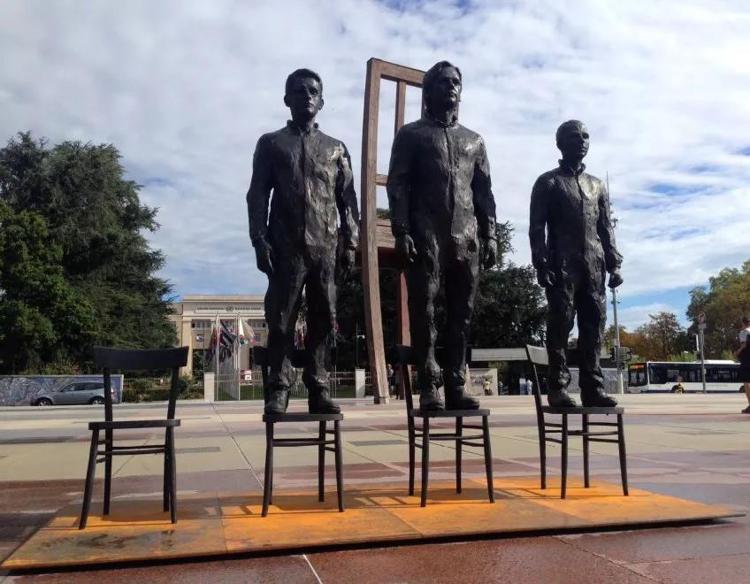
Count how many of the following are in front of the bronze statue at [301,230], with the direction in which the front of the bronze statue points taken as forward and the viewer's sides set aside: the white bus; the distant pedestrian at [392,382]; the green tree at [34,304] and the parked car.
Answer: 0

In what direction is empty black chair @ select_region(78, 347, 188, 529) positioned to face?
toward the camera

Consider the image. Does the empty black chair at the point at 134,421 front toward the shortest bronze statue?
no

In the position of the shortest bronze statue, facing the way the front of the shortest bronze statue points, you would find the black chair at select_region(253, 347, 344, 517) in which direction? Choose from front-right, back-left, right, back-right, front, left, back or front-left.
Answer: right

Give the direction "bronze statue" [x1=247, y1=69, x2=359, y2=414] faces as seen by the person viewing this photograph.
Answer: facing the viewer

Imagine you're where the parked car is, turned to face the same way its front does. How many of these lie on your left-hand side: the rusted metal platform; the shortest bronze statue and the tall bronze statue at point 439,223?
3

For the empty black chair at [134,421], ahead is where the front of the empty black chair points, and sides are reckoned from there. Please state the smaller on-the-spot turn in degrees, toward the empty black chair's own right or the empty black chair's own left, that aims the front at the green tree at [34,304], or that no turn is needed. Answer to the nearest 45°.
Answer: approximately 180°

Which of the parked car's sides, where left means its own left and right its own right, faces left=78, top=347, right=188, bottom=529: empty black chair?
left

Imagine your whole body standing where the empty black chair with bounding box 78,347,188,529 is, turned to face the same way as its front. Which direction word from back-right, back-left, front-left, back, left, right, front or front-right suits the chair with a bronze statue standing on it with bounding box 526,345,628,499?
left

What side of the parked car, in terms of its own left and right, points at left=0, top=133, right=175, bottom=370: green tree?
right

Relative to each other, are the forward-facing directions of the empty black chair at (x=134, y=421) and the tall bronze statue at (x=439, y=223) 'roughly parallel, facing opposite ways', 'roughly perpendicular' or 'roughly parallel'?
roughly parallel

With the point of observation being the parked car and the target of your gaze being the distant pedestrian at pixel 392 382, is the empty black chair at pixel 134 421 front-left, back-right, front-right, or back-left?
front-right

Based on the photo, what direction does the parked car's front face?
to the viewer's left

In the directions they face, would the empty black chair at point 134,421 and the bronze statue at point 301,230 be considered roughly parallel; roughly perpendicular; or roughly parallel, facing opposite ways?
roughly parallel

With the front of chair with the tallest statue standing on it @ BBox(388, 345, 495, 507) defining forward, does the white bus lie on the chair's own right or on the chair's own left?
on the chair's own left

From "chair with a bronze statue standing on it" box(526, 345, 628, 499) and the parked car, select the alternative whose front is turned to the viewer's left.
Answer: the parked car
